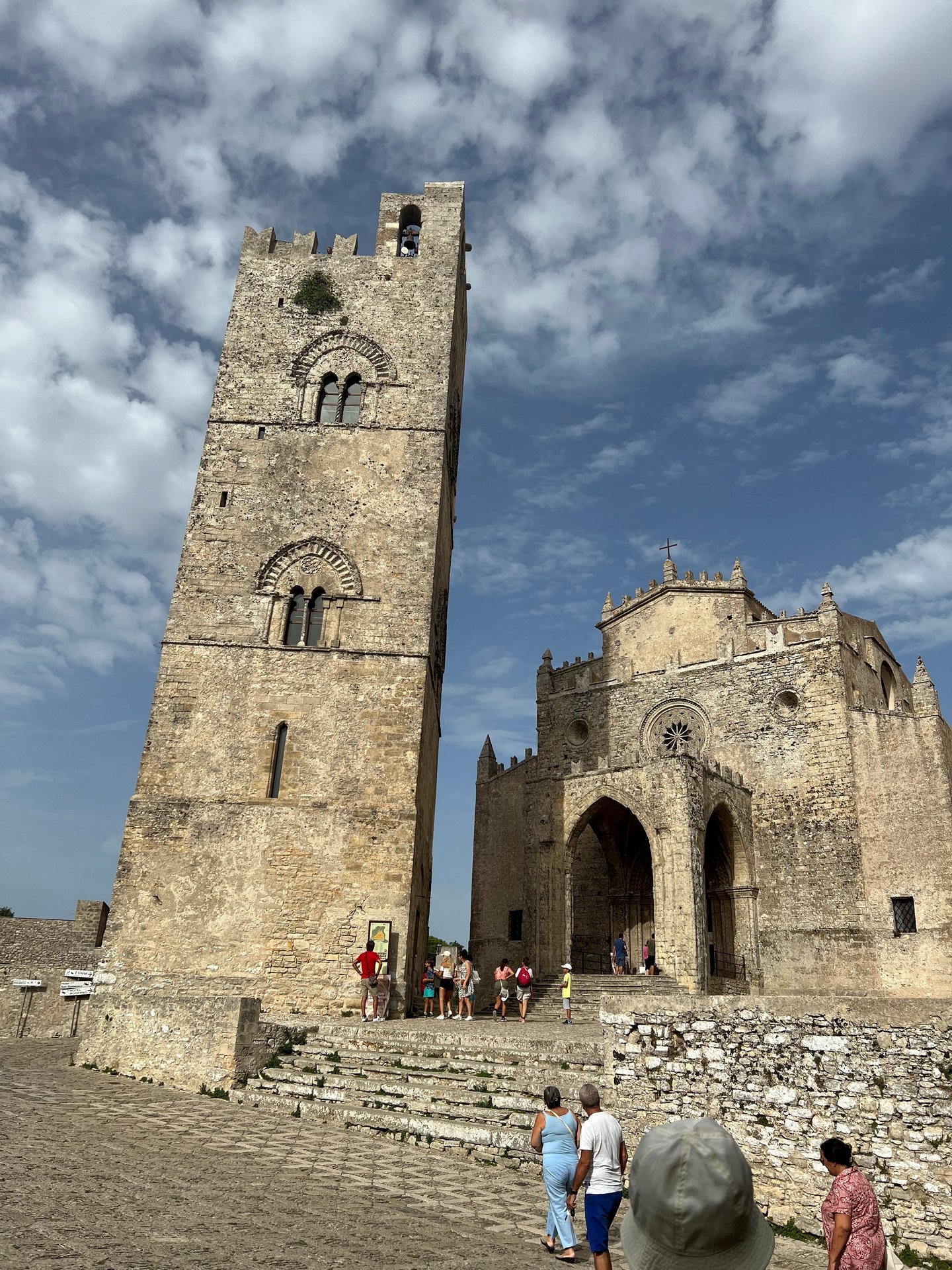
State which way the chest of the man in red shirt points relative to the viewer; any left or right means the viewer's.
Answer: facing away from the viewer

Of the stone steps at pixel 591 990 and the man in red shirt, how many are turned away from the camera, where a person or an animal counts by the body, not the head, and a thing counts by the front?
1

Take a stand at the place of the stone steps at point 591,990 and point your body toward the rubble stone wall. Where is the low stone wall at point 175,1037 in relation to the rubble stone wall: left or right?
right

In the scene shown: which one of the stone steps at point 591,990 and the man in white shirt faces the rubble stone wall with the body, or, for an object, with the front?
the stone steps

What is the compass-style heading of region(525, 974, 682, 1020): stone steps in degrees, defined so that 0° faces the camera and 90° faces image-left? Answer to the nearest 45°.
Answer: approximately 0°

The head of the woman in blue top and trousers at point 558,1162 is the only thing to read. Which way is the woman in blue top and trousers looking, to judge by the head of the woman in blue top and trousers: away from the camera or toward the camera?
away from the camera

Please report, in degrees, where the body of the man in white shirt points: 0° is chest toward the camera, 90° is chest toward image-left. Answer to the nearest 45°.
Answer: approximately 135°
